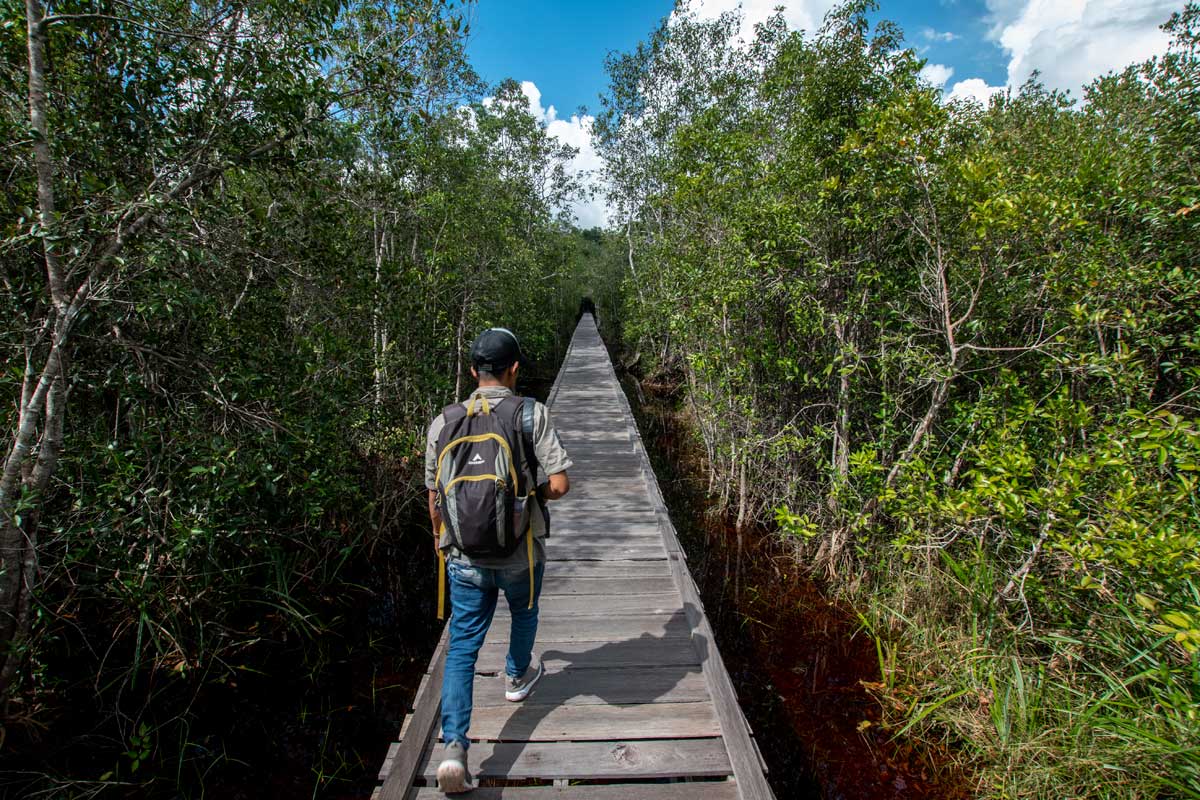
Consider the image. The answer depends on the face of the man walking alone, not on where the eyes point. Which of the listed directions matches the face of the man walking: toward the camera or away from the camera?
away from the camera

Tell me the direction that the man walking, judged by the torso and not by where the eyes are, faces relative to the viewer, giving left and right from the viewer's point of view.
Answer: facing away from the viewer and to the right of the viewer
